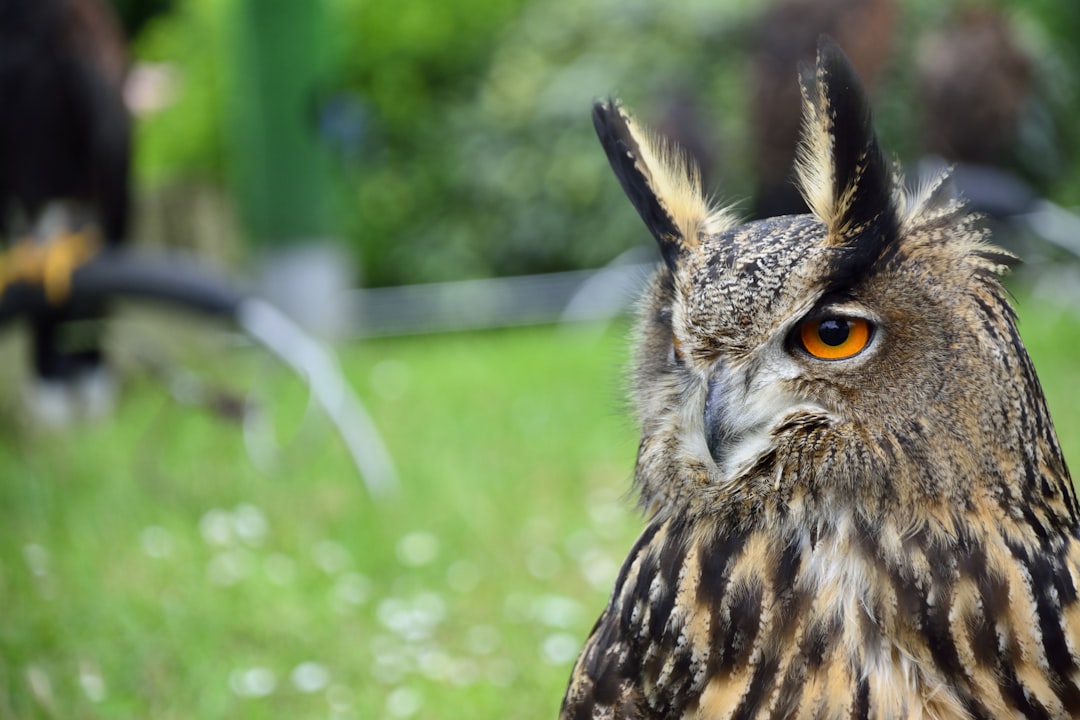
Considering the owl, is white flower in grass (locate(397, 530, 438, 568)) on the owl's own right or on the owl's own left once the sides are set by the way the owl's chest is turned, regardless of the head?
on the owl's own right

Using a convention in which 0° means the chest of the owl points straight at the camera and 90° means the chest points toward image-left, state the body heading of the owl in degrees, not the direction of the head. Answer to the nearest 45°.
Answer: approximately 45°

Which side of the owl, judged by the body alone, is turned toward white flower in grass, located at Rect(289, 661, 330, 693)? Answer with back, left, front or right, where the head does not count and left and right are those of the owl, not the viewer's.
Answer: right

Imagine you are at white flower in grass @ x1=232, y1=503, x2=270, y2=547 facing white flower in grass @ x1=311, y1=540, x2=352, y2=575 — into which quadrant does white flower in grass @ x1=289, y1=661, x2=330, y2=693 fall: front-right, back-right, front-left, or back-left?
front-right
